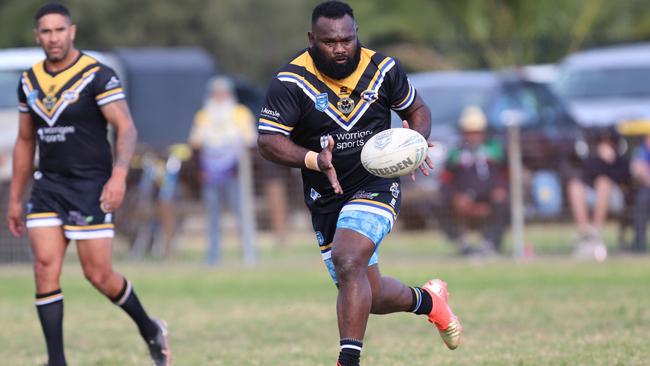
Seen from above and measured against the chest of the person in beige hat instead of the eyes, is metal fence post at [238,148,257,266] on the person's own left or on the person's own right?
on the person's own right

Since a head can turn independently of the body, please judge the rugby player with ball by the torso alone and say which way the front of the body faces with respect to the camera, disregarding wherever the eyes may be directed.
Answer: toward the camera

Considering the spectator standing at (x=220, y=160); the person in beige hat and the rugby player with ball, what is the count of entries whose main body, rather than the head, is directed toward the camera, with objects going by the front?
3

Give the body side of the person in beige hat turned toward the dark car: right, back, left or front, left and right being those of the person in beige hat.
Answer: back

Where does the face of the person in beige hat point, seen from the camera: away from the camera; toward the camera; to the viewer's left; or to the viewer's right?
toward the camera

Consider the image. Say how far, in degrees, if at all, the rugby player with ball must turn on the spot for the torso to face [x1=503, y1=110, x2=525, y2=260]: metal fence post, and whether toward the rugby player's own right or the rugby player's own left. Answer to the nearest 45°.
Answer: approximately 180°

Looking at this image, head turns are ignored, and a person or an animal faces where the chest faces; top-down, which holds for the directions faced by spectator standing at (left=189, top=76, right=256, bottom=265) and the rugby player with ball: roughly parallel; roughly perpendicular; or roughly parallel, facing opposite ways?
roughly parallel

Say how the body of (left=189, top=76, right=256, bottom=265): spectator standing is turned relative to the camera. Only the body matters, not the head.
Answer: toward the camera

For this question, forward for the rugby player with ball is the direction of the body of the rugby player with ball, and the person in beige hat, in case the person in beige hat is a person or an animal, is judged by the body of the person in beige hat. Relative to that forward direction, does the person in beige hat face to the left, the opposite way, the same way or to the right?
the same way

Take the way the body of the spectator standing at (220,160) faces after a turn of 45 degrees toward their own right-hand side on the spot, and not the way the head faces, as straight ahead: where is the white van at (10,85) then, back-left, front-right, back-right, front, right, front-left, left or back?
right

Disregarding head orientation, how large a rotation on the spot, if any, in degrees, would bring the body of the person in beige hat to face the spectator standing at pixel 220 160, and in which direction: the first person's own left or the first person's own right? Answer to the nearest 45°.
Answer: approximately 90° to the first person's own right

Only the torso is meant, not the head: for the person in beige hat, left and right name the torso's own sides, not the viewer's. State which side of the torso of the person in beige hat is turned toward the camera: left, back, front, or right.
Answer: front

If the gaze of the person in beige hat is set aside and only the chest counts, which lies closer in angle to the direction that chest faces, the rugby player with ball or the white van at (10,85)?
the rugby player with ball

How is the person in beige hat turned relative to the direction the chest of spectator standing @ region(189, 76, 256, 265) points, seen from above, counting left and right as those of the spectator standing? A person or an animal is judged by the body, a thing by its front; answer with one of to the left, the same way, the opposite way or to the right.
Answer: the same way

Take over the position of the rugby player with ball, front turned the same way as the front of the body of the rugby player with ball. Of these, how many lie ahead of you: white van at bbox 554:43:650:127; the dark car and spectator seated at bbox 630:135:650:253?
0

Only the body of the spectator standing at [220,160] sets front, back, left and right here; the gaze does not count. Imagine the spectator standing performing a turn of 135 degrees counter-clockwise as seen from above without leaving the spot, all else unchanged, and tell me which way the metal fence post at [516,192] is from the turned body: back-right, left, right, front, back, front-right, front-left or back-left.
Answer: front-right

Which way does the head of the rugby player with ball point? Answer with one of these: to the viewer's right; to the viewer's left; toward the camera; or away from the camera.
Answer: toward the camera

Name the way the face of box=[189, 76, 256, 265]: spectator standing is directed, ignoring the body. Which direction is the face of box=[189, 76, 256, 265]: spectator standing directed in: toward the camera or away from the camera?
toward the camera
